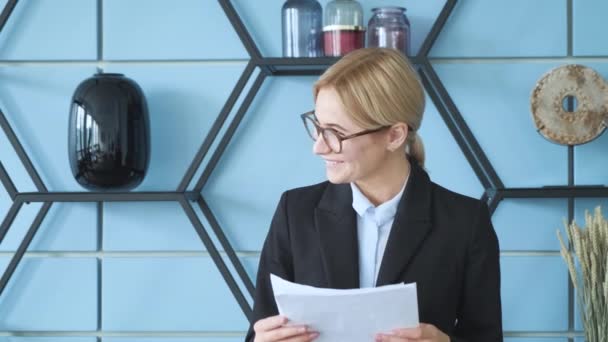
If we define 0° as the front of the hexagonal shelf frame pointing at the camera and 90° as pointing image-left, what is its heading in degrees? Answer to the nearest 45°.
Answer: approximately 0°

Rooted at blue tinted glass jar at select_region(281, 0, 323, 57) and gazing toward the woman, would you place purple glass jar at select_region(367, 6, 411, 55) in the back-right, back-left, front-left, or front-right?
front-left

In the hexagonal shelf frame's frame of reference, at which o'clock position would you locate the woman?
The woman is roughly at 11 o'clock from the hexagonal shelf frame.
